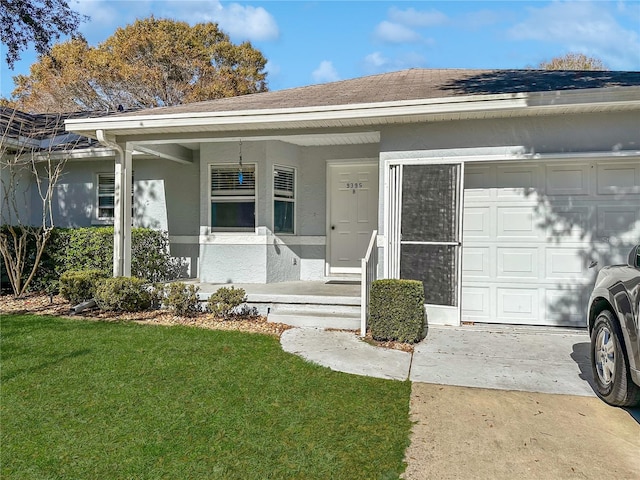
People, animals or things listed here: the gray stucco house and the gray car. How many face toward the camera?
1

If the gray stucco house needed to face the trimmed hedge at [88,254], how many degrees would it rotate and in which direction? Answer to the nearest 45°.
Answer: approximately 90° to its right

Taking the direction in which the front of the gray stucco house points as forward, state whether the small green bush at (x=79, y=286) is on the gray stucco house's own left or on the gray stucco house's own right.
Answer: on the gray stucco house's own right

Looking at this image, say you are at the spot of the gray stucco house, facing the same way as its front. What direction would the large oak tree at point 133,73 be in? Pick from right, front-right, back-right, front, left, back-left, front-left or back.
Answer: back-right

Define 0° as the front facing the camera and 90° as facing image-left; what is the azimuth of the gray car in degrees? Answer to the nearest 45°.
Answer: approximately 135°

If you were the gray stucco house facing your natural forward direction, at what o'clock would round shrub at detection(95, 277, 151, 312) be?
The round shrub is roughly at 3 o'clock from the gray stucco house.

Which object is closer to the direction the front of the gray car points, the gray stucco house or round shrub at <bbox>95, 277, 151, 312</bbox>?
the gray stucco house

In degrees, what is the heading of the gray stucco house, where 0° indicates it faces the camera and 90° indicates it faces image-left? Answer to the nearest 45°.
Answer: approximately 0°

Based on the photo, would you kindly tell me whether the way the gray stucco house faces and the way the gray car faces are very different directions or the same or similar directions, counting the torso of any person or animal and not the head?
very different directions
